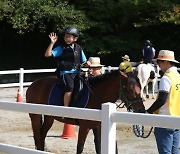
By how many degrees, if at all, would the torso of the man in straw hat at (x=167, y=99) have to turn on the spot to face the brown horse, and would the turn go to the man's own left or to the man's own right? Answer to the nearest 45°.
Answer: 0° — they already face it

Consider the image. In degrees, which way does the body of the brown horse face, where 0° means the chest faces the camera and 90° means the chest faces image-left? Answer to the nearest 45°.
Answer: approximately 270°

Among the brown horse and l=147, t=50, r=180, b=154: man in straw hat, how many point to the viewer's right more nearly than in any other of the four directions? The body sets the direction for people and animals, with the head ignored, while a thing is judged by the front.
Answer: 1

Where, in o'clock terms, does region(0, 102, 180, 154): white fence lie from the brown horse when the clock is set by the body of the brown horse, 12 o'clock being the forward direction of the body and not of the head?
The white fence is roughly at 3 o'clock from the brown horse.

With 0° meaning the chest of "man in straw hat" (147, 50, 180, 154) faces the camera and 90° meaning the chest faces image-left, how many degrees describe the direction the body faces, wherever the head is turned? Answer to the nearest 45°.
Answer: approximately 135°

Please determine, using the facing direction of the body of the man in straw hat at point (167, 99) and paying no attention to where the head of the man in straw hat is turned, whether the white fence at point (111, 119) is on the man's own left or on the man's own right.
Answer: on the man's own left

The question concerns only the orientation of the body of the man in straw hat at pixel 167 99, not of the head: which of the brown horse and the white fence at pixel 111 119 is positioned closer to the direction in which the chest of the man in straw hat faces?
the brown horse

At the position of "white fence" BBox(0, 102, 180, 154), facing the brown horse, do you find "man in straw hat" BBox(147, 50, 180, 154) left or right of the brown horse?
right

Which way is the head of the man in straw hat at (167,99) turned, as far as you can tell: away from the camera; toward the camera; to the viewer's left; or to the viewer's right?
to the viewer's left
